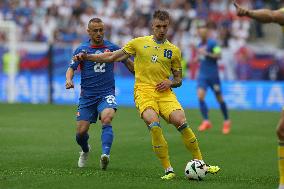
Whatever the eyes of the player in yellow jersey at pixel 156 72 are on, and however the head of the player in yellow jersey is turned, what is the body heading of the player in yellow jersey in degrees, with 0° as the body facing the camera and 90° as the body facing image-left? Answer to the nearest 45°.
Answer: approximately 0°
